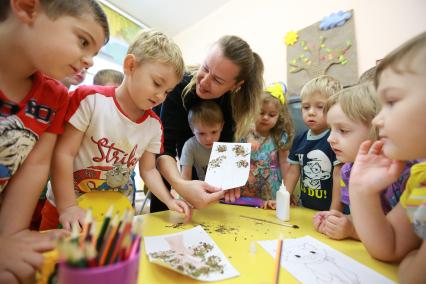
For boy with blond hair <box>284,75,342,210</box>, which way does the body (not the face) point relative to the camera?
toward the camera

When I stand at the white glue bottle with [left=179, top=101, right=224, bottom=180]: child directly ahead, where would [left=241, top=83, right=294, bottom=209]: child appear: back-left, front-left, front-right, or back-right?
front-right

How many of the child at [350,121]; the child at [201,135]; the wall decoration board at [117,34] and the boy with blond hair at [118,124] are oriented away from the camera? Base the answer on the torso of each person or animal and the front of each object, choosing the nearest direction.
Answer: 0

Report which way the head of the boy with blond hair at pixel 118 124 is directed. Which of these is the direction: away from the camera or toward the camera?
toward the camera

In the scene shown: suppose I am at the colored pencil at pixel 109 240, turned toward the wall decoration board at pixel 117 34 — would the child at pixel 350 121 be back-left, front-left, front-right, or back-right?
front-right

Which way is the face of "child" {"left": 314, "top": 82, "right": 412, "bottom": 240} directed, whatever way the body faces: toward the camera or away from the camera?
toward the camera

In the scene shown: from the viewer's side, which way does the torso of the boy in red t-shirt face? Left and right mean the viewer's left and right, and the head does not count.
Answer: facing the viewer and to the right of the viewer

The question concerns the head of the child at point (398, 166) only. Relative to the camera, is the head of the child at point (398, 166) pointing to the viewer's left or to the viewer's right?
to the viewer's left

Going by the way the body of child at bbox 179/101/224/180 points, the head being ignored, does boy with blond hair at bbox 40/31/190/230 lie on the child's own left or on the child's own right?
on the child's own right

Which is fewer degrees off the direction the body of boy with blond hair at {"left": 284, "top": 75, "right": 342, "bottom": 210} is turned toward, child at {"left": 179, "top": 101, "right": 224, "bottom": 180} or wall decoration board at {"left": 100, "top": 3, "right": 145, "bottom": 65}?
the child

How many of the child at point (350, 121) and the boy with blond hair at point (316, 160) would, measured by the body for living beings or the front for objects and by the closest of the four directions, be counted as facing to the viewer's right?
0

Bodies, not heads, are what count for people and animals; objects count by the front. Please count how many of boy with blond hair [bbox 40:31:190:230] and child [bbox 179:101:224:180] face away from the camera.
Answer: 0

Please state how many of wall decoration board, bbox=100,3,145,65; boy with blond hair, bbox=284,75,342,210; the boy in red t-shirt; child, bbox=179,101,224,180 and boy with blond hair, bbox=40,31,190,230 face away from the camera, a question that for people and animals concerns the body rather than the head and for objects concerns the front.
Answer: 0
